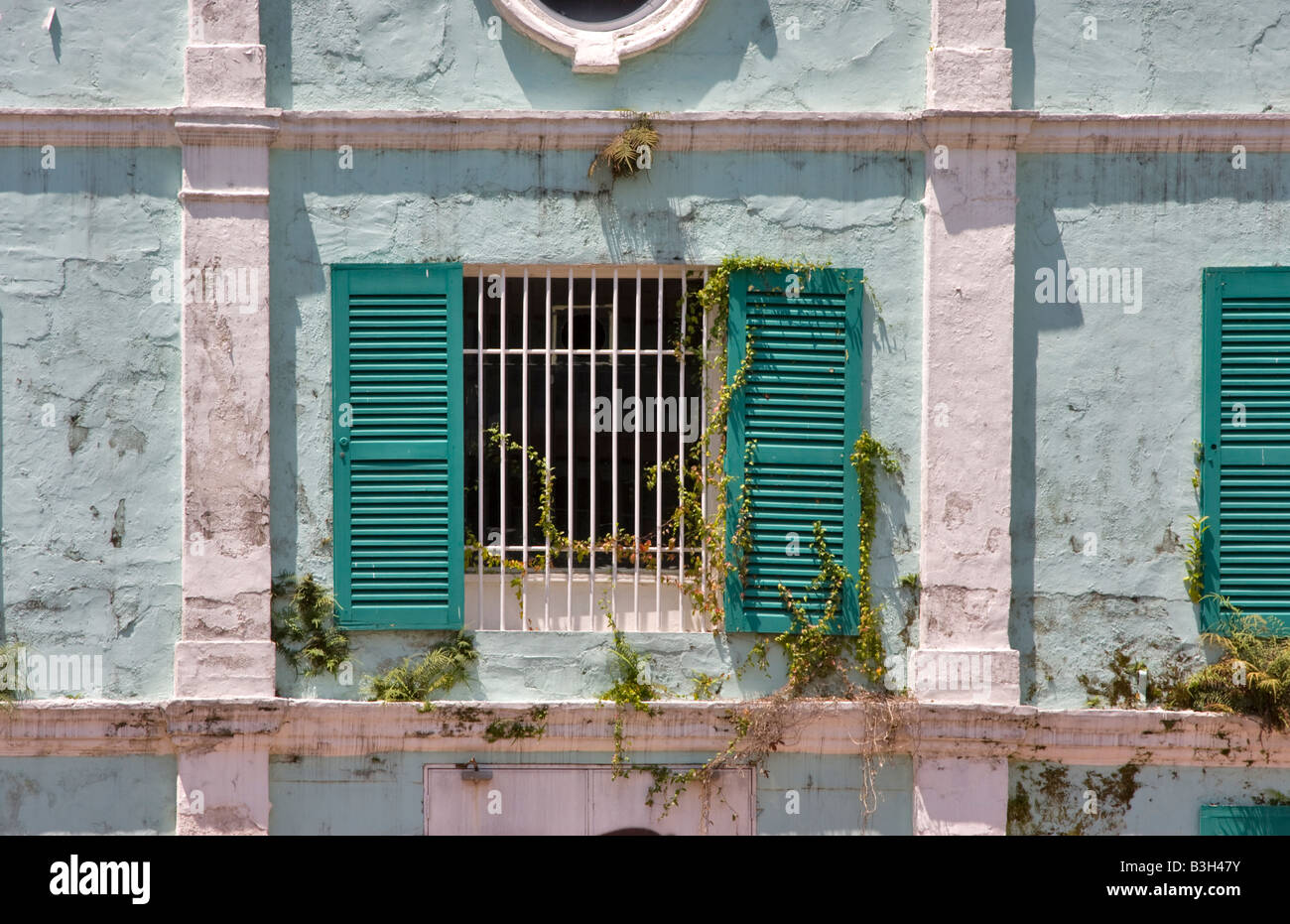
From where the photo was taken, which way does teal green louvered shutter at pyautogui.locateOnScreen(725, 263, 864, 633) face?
toward the camera

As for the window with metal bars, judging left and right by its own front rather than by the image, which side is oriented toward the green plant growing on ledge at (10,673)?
right

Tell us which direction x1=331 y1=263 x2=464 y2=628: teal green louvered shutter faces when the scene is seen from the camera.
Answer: facing the viewer

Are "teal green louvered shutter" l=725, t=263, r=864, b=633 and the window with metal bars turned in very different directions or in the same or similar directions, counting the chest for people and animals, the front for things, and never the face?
same or similar directions

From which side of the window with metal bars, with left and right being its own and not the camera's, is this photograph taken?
front

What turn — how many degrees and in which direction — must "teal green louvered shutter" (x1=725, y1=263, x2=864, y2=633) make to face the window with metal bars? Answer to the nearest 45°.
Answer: approximately 90° to its right

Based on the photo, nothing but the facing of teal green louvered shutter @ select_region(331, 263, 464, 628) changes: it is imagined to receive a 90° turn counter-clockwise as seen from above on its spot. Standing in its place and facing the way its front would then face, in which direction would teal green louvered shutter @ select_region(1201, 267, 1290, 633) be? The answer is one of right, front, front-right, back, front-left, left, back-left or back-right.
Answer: front

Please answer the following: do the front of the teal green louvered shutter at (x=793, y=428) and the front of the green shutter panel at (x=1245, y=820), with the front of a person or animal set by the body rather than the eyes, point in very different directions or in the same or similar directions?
same or similar directions

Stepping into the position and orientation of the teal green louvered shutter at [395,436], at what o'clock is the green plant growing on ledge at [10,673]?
The green plant growing on ledge is roughly at 3 o'clock from the teal green louvered shutter.

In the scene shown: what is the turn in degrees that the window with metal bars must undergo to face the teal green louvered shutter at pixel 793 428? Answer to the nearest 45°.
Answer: approximately 90° to its left

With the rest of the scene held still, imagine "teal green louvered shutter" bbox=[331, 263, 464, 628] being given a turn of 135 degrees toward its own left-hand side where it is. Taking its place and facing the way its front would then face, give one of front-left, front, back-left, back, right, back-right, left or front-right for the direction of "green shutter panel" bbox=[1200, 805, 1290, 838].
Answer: front-right
